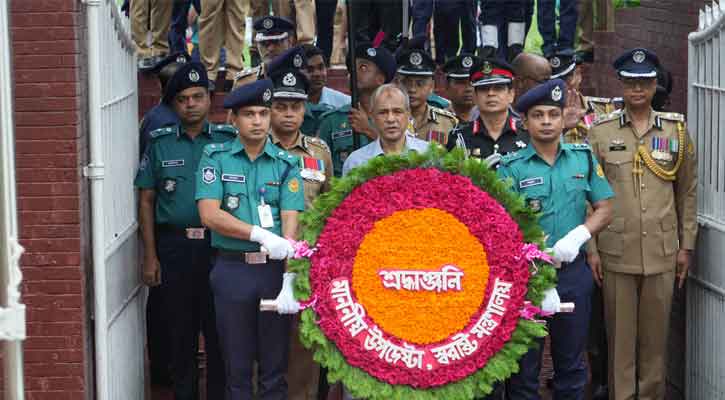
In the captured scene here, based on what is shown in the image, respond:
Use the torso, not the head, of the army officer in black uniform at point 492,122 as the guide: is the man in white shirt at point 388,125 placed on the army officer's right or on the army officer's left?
on the army officer's right

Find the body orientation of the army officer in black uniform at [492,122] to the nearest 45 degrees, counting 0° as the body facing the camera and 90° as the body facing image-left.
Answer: approximately 0°

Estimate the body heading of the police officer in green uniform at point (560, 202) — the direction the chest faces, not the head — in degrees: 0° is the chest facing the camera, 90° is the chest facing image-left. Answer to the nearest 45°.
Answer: approximately 0°
